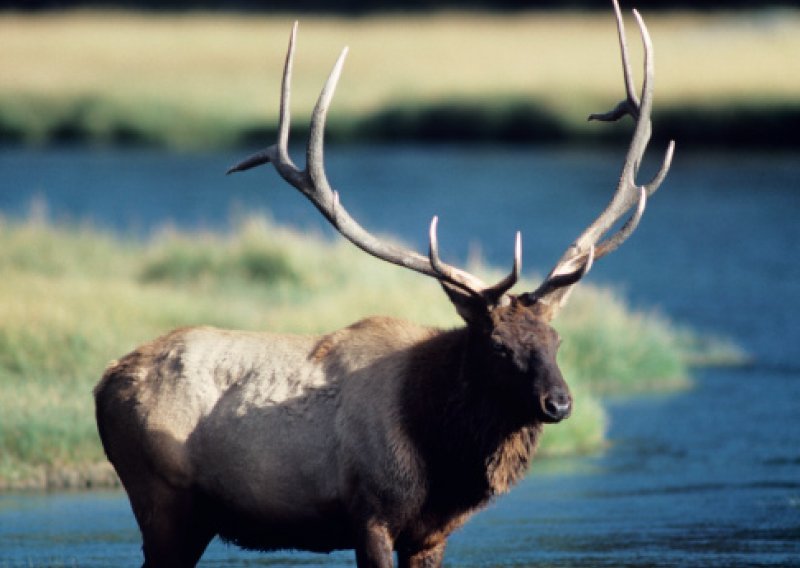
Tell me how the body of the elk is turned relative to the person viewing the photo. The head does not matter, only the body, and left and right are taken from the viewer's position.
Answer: facing the viewer and to the right of the viewer
